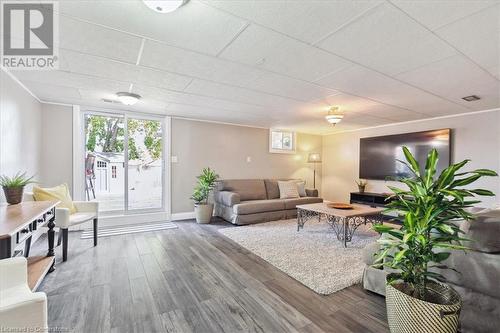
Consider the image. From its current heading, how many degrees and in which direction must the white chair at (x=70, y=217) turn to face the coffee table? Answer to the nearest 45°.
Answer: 0° — it already faces it

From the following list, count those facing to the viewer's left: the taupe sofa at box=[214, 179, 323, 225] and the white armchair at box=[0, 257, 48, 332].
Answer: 0

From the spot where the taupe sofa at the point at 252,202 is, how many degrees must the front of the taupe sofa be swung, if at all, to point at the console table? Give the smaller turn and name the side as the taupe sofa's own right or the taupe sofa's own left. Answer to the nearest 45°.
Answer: approximately 90° to the taupe sofa's own right

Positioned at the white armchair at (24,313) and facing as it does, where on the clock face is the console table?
The console table is roughly at 9 o'clock from the white armchair.

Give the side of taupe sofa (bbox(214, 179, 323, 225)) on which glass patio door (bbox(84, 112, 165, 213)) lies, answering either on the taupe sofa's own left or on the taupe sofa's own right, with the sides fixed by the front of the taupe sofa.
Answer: on the taupe sofa's own right

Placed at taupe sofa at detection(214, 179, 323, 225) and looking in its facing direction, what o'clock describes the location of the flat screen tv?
The flat screen tv is roughly at 10 o'clock from the taupe sofa.

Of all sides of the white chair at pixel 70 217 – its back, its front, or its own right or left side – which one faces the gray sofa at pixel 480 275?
front

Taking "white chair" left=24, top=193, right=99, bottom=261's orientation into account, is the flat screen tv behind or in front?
in front

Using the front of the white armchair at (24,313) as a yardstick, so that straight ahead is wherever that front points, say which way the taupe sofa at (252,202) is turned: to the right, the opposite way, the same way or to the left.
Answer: to the right

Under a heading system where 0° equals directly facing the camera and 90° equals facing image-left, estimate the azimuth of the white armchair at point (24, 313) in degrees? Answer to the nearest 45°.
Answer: approximately 270°

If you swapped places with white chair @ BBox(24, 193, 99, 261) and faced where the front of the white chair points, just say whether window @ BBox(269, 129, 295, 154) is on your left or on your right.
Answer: on your left

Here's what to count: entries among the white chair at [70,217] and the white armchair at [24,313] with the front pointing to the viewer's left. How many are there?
0

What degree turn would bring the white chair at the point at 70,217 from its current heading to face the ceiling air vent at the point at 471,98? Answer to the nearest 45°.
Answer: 0° — it already faces it

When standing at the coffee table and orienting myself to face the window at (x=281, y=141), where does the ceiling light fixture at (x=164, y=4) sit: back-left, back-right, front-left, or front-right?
back-left

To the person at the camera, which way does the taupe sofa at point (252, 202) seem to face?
facing the viewer and to the right of the viewer

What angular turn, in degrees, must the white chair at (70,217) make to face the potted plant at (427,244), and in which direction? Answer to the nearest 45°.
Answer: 0° — it already faces it
